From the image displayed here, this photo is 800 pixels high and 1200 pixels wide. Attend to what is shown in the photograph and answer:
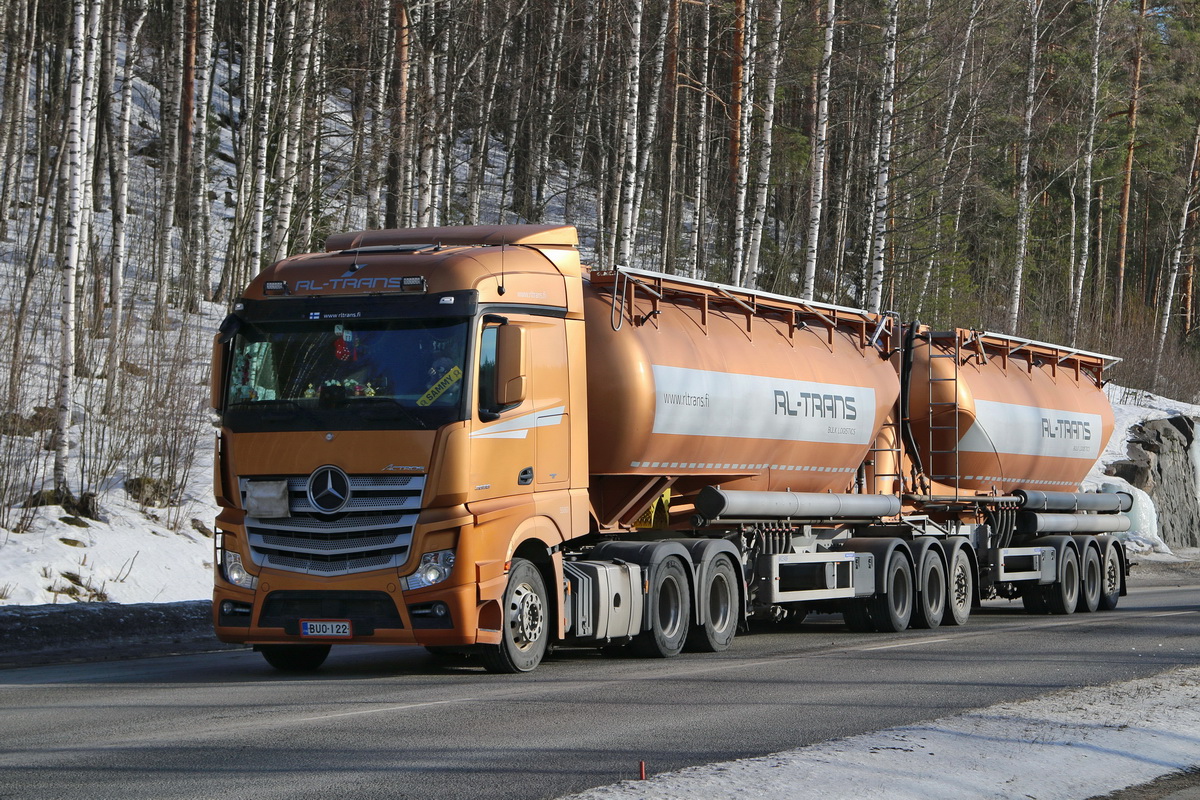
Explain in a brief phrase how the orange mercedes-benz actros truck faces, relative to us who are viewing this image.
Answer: facing the viewer and to the left of the viewer
